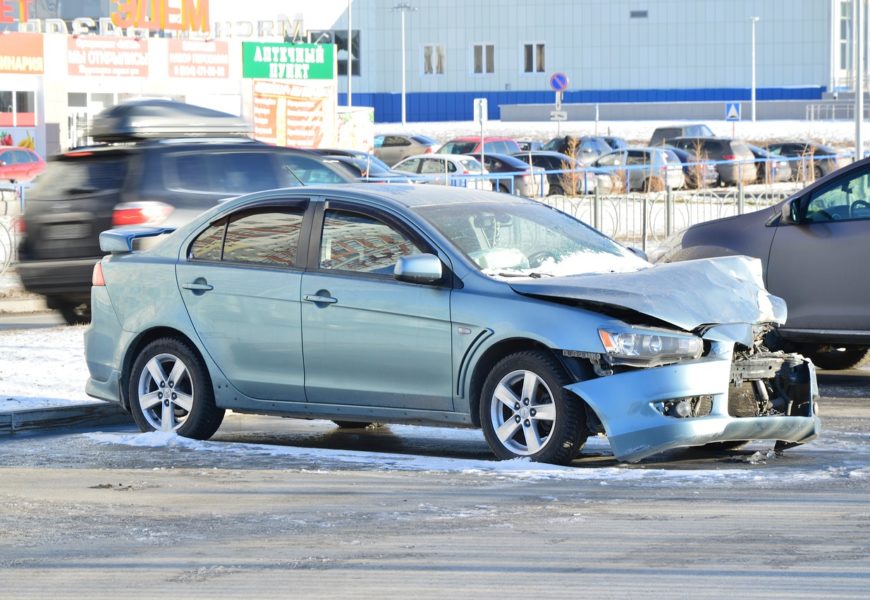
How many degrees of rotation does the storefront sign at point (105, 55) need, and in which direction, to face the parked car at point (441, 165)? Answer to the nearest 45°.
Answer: approximately 45° to its left

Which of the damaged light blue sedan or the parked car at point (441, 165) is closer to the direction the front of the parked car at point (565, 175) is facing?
the damaged light blue sedan

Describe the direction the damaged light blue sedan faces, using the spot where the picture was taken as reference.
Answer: facing the viewer and to the right of the viewer

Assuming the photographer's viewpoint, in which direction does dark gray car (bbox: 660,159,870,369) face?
facing to the left of the viewer

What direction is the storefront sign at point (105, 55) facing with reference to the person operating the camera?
facing the viewer

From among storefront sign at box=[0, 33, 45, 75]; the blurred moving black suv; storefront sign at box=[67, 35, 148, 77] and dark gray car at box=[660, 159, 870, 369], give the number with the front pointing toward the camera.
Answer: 2

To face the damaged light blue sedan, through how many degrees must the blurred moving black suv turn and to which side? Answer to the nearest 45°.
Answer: approximately 135° to its right

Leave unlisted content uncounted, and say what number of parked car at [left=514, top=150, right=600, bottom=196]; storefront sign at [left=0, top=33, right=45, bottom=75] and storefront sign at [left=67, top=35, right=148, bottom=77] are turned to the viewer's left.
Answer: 0

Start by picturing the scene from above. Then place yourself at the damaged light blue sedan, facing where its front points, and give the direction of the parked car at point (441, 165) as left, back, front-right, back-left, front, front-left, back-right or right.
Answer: back-left

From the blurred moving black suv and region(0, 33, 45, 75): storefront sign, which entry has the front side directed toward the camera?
the storefront sign

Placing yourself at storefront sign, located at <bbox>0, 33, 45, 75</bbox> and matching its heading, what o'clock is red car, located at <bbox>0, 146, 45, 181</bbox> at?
The red car is roughly at 12 o'clock from the storefront sign.

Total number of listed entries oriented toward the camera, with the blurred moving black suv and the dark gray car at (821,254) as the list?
0

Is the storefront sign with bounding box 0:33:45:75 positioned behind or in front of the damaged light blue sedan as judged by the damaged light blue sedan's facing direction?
behind

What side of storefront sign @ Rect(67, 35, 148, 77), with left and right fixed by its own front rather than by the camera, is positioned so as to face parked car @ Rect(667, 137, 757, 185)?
left

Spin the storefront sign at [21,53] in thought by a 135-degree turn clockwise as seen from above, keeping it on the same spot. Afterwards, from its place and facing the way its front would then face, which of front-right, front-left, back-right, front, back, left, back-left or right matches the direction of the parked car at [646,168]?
back
